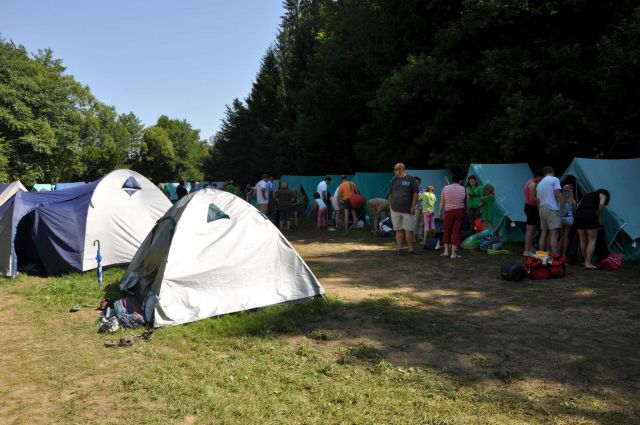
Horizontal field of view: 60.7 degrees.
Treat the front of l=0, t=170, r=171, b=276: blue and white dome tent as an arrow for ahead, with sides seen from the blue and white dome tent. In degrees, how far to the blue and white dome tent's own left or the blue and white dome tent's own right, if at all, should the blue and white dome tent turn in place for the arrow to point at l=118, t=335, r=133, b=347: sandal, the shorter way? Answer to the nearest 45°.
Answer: approximately 45° to the blue and white dome tent's own left

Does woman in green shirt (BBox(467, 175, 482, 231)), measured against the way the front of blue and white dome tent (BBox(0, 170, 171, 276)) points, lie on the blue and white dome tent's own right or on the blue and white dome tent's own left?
on the blue and white dome tent's own left

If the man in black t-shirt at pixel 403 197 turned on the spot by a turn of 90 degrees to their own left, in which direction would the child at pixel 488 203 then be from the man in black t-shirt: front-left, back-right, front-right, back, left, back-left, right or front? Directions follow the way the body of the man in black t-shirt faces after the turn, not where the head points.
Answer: front-left

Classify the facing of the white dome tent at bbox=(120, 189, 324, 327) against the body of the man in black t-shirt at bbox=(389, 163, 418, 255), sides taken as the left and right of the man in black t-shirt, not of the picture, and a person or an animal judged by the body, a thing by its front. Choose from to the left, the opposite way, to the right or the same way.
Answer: to the right

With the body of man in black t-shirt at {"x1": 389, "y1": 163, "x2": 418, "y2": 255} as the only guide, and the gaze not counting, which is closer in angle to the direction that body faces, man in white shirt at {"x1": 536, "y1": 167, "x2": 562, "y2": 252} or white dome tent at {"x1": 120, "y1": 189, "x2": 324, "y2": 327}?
the white dome tent

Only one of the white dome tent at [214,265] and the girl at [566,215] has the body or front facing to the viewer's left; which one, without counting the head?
the white dome tent

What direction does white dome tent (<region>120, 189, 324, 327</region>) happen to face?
to the viewer's left
